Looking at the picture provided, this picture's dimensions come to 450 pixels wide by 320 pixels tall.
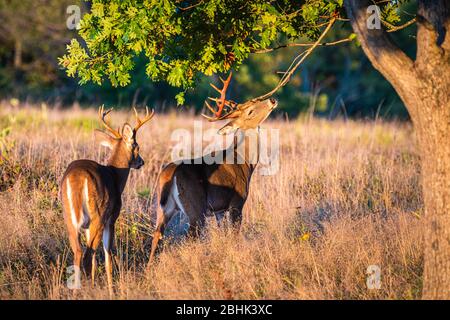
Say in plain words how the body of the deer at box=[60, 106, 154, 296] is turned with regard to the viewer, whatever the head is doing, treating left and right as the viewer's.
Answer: facing away from the viewer and to the right of the viewer

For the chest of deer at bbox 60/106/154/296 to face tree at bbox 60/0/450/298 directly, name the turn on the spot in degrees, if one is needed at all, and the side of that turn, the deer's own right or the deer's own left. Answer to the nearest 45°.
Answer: approximately 45° to the deer's own right

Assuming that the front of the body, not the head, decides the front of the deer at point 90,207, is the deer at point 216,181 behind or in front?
in front

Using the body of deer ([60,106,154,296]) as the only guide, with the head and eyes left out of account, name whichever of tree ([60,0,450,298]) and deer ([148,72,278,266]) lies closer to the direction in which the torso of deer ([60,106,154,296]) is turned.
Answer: the deer
